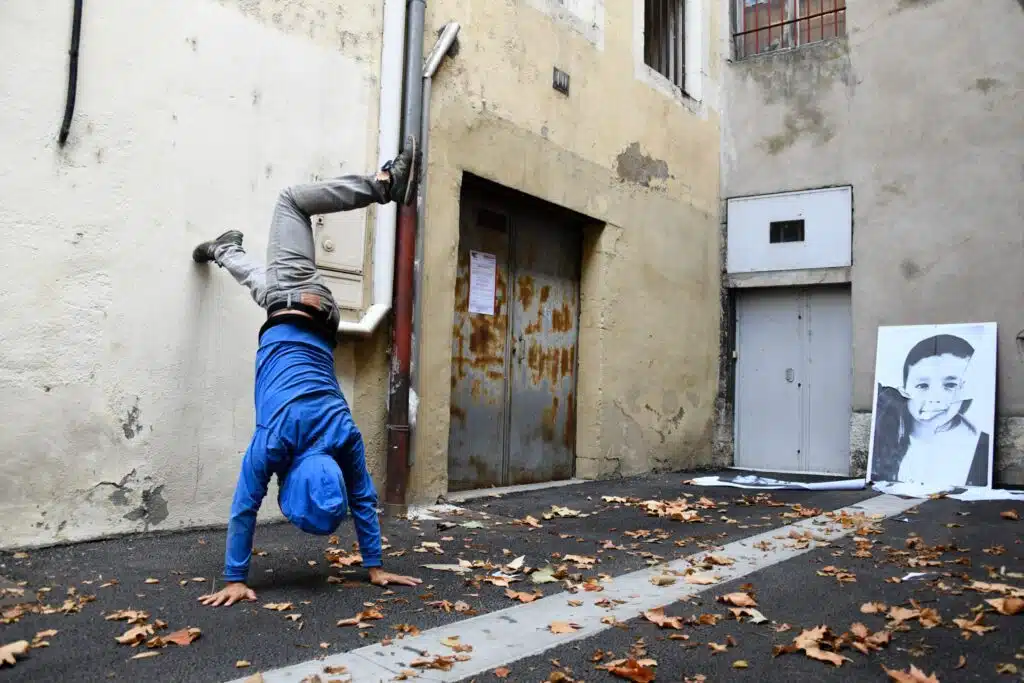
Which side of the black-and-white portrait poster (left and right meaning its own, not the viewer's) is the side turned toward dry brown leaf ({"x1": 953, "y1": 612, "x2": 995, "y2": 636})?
front

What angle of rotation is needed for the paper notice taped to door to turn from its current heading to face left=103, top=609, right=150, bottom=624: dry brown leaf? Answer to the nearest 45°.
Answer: approximately 45° to its right

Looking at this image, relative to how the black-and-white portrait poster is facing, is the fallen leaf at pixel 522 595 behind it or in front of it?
in front

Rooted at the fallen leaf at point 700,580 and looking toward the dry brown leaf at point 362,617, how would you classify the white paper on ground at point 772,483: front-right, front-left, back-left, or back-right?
back-right

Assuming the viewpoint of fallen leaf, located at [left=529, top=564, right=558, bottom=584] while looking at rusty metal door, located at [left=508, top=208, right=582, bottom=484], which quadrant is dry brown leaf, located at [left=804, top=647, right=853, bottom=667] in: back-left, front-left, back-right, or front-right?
back-right

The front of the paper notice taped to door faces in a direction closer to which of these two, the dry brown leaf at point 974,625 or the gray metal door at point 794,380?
the dry brown leaf

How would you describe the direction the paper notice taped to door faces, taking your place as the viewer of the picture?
facing the viewer and to the right of the viewer

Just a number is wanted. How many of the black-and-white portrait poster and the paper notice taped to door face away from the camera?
0

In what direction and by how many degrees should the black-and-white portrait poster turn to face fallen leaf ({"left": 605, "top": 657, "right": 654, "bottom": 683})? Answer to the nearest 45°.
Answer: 0° — it already faces it

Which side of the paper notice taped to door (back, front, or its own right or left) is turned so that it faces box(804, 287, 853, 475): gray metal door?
left

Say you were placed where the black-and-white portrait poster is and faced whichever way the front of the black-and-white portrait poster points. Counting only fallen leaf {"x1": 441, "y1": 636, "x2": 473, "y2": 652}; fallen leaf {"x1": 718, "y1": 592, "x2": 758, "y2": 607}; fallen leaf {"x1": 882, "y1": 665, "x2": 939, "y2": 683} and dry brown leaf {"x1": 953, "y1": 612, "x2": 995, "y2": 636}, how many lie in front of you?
4

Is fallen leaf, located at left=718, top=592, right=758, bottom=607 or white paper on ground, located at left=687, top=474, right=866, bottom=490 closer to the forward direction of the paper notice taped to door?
the fallen leaf

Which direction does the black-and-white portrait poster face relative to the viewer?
toward the camera

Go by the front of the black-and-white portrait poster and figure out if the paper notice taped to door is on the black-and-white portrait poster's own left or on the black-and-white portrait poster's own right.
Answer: on the black-and-white portrait poster's own right

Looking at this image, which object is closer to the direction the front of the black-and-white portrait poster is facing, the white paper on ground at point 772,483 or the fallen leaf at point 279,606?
the fallen leaf

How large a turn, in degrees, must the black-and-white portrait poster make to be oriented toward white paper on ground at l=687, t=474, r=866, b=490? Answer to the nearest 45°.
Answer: approximately 45° to its right
